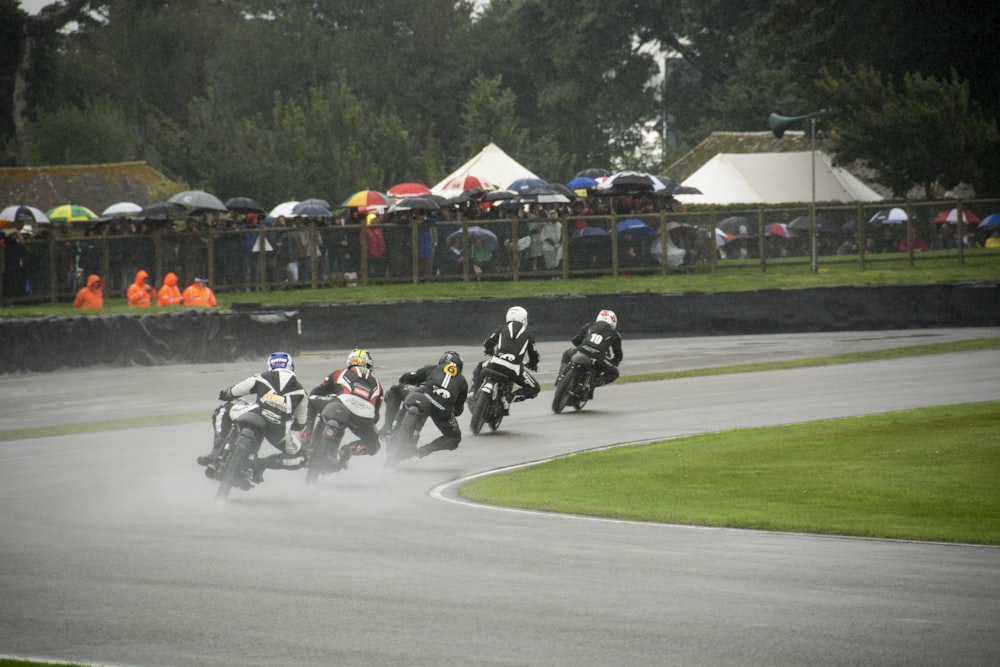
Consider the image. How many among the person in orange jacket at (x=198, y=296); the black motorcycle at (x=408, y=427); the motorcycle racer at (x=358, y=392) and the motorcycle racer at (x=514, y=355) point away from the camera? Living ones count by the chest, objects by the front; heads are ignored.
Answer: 3

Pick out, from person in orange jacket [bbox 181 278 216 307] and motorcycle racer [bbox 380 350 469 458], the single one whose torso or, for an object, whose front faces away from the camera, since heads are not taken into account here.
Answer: the motorcycle racer

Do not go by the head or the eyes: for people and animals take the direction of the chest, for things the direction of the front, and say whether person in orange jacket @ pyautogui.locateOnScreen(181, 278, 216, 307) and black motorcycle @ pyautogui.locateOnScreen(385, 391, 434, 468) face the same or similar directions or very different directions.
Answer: very different directions

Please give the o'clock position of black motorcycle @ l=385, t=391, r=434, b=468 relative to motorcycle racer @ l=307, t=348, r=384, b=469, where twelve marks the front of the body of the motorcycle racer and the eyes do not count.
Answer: The black motorcycle is roughly at 1 o'clock from the motorcycle racer.

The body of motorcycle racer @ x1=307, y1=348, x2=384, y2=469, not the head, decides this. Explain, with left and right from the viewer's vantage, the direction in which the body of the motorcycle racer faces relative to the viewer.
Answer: facing away from the viewer

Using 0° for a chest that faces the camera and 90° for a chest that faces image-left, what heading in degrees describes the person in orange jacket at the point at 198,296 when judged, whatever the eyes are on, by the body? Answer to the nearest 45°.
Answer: approximately 0°

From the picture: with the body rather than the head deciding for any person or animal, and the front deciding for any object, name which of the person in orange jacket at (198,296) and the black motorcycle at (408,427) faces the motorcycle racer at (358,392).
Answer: the person in orange jacket

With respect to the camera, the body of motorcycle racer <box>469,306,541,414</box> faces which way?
away from the camera

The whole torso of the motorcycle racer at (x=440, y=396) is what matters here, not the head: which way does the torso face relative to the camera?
away from the camera

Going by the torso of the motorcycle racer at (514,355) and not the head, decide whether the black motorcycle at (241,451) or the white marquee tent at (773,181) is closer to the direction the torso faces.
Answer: the white marquee tent

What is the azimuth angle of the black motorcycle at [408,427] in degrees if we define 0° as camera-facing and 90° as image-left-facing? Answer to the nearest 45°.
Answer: approximately 180°
